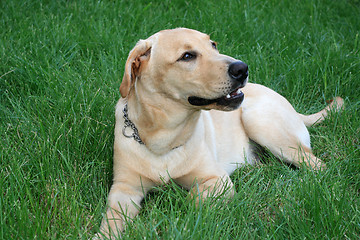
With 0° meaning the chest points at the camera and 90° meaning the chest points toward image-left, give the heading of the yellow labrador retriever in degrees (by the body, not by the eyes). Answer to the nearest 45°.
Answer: approximately 45°
